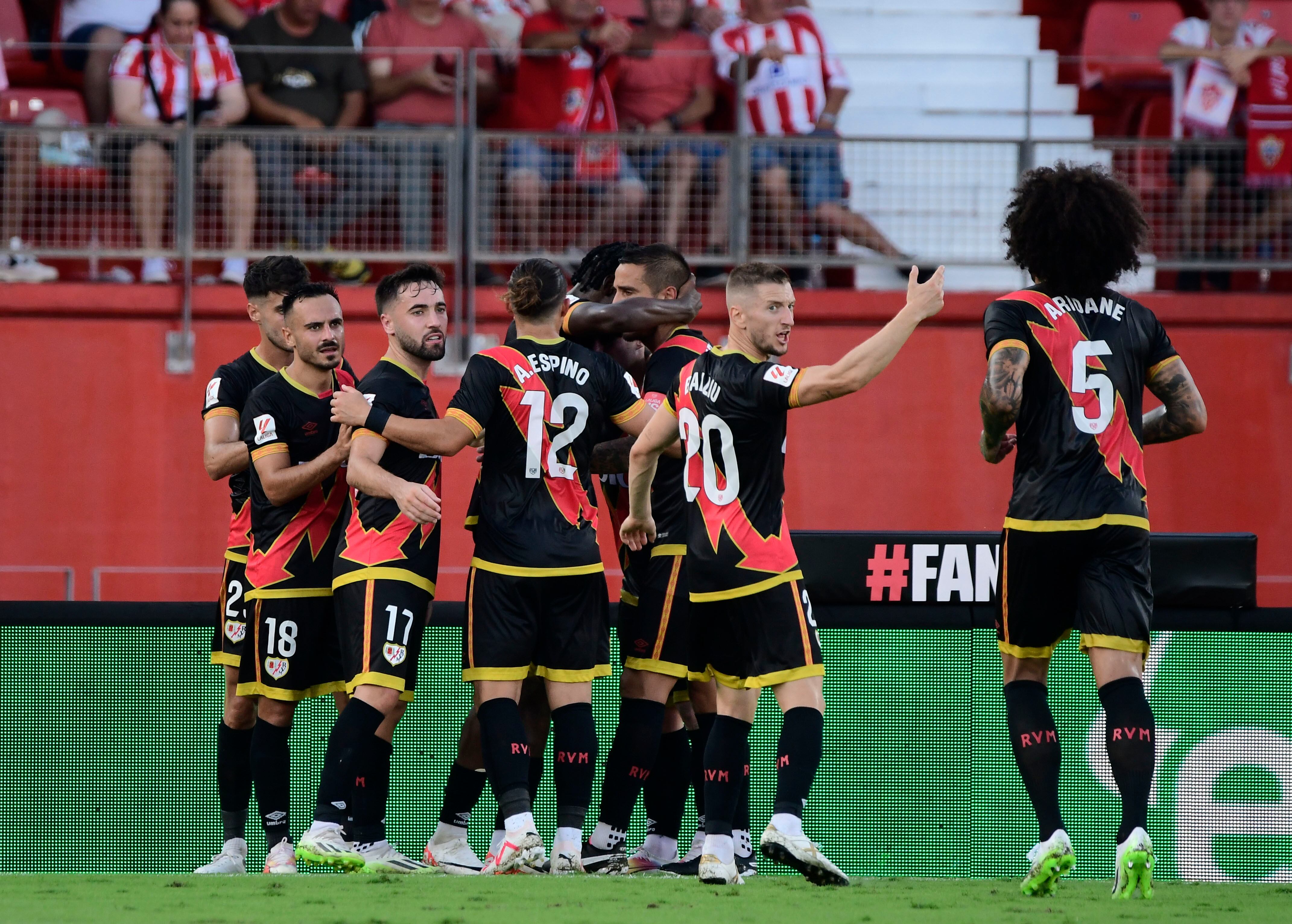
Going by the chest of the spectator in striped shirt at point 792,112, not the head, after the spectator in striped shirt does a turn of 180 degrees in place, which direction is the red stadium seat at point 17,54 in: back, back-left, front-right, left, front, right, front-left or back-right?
left

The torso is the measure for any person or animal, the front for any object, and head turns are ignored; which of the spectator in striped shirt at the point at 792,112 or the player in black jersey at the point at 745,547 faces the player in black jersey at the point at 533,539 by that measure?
the spectator in striped shirt

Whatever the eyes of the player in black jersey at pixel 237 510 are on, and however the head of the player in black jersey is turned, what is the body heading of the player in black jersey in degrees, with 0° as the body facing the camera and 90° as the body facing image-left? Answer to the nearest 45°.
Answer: approximately 315°

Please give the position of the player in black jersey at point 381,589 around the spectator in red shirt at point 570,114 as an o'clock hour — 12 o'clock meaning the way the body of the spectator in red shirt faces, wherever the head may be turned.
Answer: The player in black jersey is roughly at 12 o'clock from the spectator in red shirt.

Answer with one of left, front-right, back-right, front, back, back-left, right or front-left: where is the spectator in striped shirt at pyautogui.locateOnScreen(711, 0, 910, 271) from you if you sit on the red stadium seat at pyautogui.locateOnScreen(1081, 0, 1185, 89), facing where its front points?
front-right

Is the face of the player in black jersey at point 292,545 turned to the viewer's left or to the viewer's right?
to the viewer's right

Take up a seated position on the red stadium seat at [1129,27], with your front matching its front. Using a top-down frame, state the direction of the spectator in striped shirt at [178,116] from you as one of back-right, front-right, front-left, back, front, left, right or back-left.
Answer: front-right

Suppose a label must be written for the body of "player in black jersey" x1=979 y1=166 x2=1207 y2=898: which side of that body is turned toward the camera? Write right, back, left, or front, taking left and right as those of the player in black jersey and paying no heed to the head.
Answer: back

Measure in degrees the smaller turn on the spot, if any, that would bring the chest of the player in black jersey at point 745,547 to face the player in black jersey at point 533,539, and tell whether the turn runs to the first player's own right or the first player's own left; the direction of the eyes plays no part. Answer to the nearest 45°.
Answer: approximately 90° to the first player's own left
